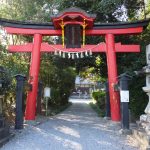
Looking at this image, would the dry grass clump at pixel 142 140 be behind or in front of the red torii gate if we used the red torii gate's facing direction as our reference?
in front

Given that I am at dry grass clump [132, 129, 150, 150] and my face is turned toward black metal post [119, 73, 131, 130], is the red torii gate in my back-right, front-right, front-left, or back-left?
front-left

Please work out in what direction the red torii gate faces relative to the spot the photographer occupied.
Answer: facing the viewer

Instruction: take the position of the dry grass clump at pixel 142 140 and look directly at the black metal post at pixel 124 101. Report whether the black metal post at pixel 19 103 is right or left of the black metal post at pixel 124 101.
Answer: left
